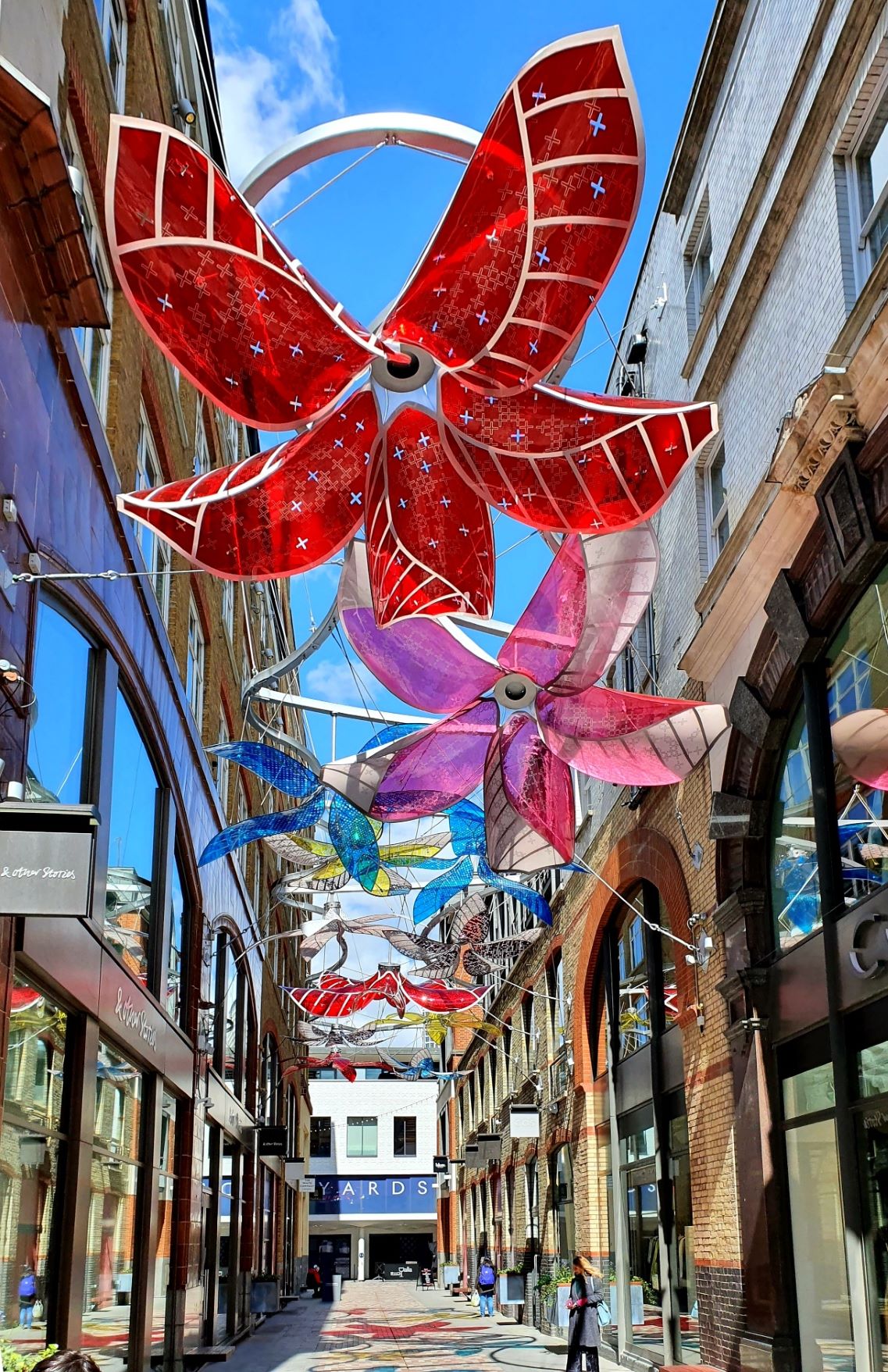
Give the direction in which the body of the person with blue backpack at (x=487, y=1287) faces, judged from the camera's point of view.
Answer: away from the camera

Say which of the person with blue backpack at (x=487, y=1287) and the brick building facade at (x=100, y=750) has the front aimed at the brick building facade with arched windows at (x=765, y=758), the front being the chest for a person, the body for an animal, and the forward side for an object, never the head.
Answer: the brick building facade

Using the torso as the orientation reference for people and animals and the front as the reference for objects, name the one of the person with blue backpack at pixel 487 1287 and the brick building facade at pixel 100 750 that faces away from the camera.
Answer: the person with blue backpack

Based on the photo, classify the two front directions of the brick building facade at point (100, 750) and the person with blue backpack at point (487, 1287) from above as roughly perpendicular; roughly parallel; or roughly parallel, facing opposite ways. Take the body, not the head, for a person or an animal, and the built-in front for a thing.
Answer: roughly perpendicular

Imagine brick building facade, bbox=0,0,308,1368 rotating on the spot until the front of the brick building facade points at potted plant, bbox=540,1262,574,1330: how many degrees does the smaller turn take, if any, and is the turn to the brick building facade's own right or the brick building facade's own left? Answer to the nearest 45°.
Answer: approximately 45° to the brick building facade's own left

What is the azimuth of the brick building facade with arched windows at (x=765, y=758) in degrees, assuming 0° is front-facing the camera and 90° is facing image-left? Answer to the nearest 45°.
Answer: approximately 90°

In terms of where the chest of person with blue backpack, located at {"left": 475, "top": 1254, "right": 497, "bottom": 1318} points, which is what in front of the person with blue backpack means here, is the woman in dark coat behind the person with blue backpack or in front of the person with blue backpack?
behind

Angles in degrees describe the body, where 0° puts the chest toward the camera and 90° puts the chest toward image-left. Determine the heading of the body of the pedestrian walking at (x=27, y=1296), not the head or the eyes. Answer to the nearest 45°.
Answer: approximately 180°

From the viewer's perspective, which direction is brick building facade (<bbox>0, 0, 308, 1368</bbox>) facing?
to the viewer's right
